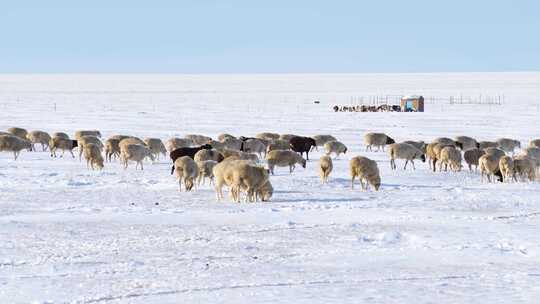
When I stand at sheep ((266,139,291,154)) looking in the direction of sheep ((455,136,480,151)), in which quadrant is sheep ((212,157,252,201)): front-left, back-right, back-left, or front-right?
back-right

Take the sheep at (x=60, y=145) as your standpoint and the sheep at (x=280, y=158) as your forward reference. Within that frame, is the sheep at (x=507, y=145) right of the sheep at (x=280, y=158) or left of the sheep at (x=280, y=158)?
left

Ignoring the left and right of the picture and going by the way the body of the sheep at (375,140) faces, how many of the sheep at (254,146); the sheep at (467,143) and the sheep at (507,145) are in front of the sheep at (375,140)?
2
